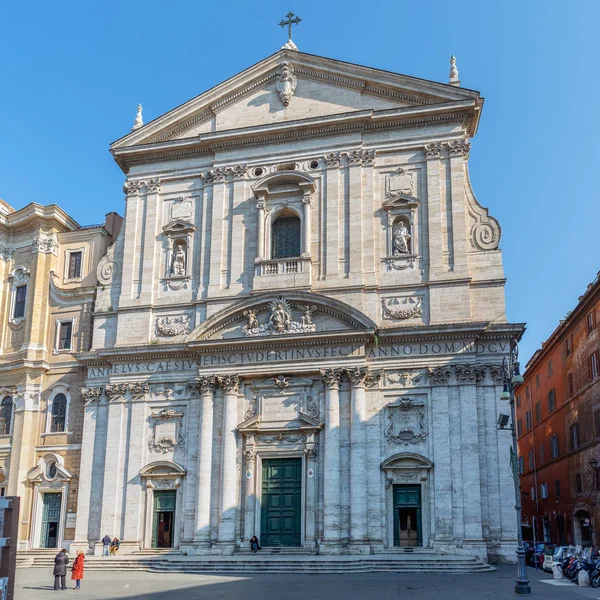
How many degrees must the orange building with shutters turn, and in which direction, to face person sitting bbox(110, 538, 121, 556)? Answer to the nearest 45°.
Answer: approximately 45° to its left

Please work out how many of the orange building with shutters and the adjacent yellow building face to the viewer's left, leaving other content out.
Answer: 1

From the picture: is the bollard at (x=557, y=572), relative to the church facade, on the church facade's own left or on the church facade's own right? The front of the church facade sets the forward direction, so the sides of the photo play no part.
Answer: on the church facade's own left

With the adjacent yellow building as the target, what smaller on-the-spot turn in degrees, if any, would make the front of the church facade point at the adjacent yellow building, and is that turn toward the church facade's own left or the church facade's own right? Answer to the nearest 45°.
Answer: approximately 90° to the church facade's own right

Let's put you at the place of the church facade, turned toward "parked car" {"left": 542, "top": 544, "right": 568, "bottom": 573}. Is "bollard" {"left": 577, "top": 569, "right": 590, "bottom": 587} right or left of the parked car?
right

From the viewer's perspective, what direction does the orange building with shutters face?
to the viewer's left

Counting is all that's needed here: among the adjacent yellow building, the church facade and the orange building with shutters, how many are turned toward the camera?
2

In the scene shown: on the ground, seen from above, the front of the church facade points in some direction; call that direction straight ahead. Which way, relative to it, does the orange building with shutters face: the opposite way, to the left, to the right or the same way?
to the right

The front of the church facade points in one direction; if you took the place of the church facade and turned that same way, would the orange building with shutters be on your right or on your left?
on your left

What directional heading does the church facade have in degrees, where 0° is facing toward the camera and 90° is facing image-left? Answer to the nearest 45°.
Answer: approximately 0°

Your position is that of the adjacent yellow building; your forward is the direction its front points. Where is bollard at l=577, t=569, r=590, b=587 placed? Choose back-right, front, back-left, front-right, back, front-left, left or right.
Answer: front-left
